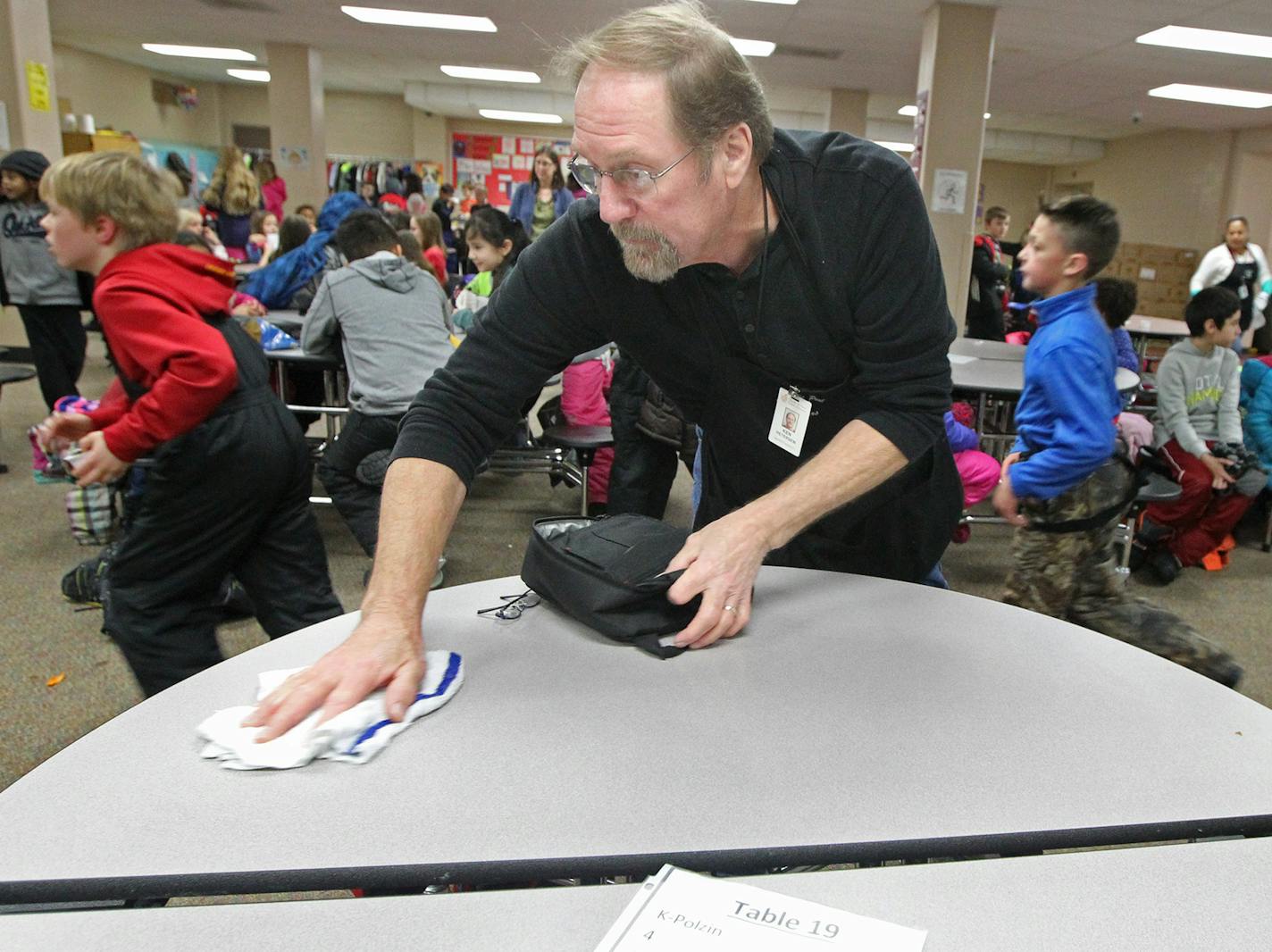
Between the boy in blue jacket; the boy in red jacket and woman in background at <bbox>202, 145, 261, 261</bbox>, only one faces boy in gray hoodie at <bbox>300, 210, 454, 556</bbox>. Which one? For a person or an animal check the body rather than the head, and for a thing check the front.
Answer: the boy in blue jacket

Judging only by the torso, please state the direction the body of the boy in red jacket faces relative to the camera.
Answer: to the viewer's left

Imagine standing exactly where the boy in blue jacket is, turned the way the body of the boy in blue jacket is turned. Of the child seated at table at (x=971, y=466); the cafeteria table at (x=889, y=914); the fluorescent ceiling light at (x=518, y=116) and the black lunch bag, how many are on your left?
2

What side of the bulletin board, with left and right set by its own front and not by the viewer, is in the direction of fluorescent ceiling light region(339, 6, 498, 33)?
front

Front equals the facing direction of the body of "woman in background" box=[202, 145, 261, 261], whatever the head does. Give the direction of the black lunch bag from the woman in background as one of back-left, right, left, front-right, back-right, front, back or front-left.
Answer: back

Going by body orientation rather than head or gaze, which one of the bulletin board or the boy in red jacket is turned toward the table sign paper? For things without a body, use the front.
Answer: the bulletin board

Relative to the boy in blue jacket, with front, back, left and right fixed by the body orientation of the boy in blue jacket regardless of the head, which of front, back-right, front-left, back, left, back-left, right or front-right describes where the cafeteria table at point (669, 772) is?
left

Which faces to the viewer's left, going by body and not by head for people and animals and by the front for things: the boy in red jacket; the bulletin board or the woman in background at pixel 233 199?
the boy in red jacket

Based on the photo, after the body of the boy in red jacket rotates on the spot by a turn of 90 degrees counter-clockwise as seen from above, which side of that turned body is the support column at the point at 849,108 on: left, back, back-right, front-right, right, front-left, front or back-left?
back-left

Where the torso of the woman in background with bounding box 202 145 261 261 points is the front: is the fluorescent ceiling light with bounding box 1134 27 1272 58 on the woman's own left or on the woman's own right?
on the woman's own right

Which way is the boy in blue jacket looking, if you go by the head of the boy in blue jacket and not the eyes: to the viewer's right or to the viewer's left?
to the viewer's left

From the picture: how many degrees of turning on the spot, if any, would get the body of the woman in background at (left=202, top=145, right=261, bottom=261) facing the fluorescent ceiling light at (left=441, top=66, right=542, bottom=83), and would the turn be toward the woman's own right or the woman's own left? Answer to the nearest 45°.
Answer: approximately 45° to the woman's own right

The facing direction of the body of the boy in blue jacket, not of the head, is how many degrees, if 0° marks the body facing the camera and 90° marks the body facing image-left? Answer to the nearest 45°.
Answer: approximately 90°

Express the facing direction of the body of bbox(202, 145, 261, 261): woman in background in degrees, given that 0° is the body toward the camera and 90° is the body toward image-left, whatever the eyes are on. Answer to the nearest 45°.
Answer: approximately 180°
